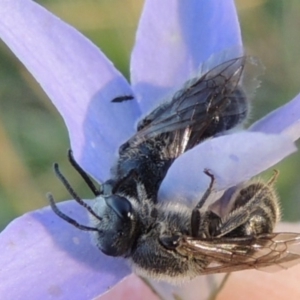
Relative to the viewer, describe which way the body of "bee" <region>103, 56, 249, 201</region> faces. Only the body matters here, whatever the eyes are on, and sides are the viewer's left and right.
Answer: facing the viewer and to the left of the viewer
